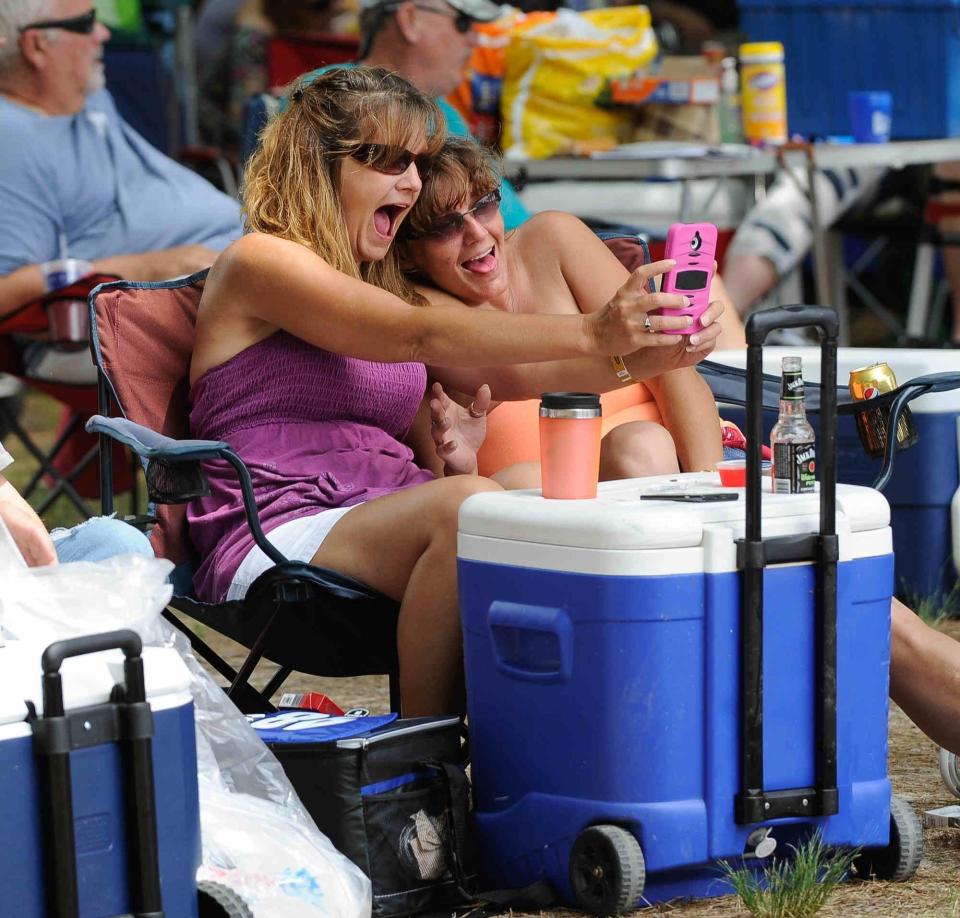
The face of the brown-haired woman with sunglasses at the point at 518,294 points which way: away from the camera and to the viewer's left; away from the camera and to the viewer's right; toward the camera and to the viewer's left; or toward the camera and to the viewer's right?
toward the camera and to the viewer's right

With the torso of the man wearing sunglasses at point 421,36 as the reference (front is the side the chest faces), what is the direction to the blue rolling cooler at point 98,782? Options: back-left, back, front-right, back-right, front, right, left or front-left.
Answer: right

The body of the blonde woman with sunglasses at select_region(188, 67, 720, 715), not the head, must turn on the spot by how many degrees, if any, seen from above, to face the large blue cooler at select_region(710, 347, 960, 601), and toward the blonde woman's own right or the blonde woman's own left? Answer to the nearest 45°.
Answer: approximately 45° to the blonde woman's own left

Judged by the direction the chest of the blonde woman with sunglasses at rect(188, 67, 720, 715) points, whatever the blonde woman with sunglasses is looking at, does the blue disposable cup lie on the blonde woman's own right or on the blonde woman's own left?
on the blonde woman's own left

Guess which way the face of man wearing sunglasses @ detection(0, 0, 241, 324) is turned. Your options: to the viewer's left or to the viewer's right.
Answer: to the viewer's right

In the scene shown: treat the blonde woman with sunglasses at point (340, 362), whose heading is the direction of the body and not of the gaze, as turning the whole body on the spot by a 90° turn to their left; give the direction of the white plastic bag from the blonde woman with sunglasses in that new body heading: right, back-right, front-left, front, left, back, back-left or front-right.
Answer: back

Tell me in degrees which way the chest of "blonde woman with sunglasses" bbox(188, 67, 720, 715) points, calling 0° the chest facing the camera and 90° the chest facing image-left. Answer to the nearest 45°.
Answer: approximately 270°
